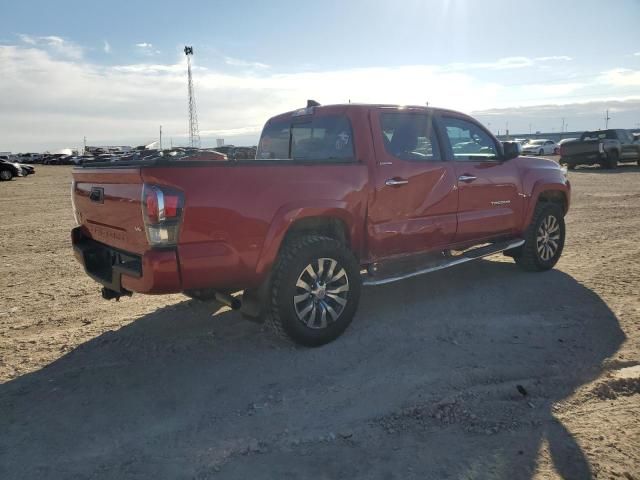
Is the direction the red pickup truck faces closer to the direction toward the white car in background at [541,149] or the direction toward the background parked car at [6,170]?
the white car in background

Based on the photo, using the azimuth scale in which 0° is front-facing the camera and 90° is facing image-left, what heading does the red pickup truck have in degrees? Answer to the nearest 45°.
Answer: approximately 225°

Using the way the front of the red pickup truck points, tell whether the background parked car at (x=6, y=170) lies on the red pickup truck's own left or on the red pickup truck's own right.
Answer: on the red pickup truck's own left
